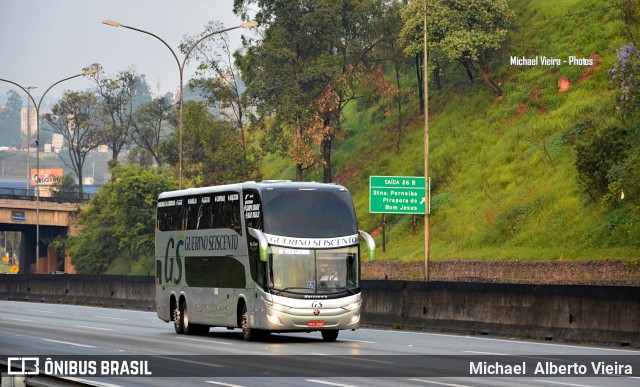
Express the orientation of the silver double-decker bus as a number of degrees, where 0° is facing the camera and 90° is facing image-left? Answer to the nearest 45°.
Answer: approximately 315°
